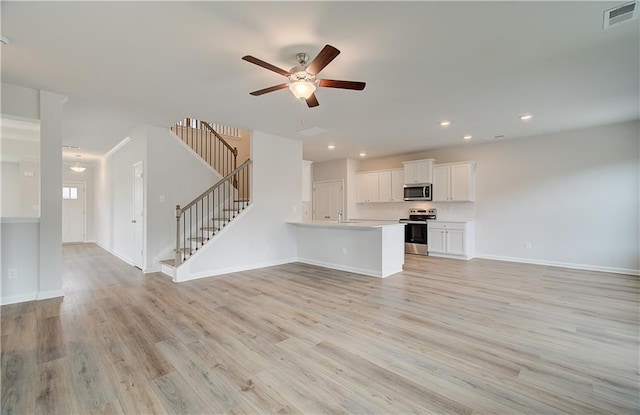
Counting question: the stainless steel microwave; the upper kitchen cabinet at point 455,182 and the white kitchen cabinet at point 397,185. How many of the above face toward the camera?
3

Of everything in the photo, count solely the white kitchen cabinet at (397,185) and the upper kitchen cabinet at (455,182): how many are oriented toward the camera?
2

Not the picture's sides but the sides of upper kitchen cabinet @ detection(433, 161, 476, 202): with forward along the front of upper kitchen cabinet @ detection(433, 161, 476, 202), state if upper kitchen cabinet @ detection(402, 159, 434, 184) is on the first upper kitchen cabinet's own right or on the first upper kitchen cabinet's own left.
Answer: on the first upper kitchen cabinet's own right

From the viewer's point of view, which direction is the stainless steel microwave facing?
toward the camera

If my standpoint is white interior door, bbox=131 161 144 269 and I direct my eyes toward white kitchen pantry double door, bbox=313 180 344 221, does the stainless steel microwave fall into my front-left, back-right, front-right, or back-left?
front-right

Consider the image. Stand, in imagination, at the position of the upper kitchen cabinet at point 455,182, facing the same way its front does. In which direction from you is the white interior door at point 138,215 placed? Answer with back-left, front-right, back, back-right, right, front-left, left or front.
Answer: front-right

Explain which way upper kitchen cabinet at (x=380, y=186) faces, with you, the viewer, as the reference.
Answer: facing the viewer and to the left of the viewer

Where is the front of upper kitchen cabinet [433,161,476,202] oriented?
toward the camera

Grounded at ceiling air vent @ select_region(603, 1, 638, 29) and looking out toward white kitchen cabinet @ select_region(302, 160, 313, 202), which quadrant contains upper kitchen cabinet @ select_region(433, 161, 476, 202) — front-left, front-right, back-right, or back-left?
front-right
